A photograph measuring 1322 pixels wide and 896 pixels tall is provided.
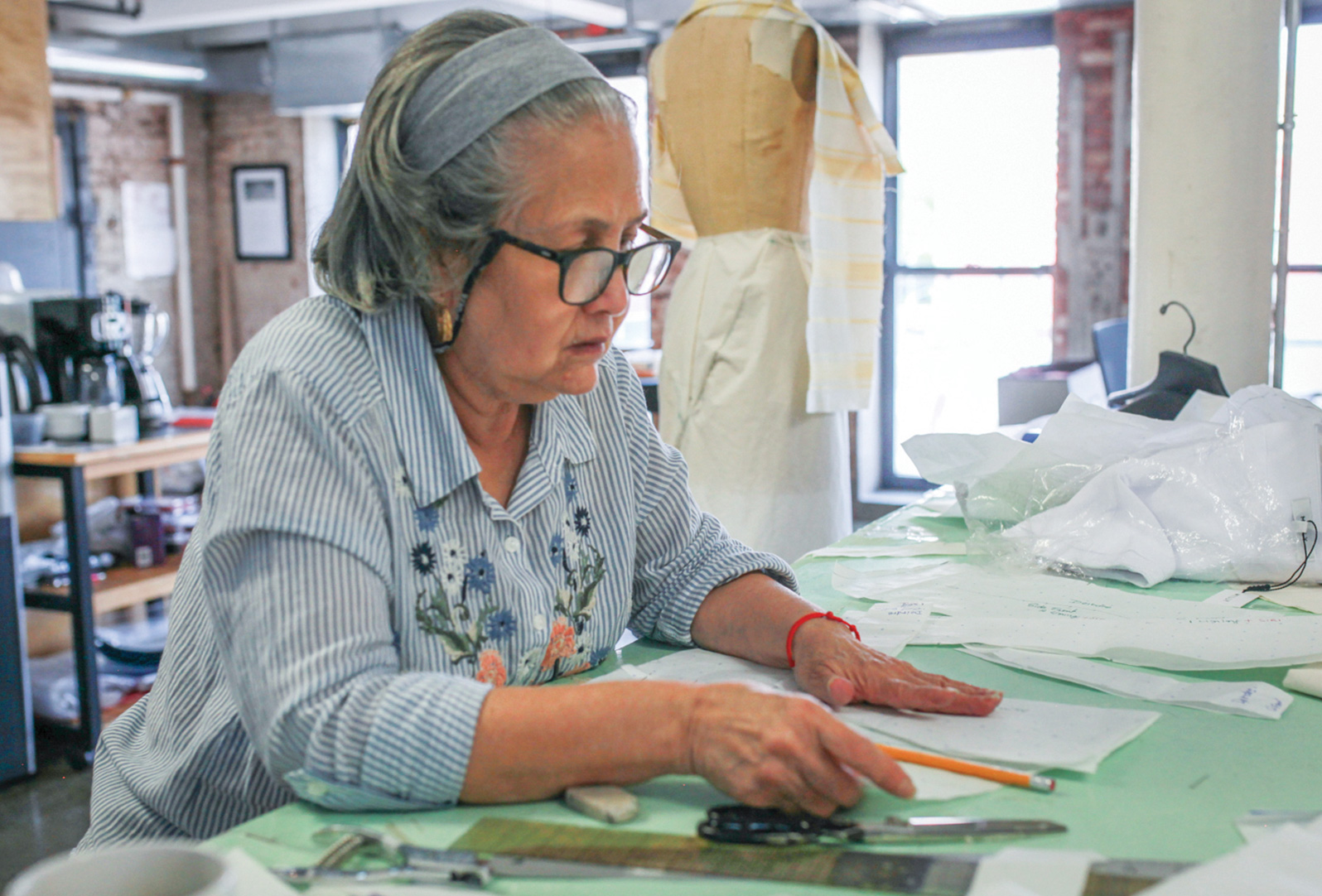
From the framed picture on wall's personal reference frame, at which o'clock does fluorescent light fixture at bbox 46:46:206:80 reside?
The fluorescent light fixture is roughly at 1 o'clock from the framed picture on wall.

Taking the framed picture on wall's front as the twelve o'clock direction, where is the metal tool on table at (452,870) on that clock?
The metal tool on table is roughly at 12 o'clock from the framed picture on wall.

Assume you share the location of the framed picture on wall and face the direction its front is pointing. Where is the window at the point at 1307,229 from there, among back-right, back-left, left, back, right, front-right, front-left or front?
front-left

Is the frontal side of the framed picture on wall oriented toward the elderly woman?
yes

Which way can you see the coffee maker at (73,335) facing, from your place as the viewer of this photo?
facing the viewer and to the right of the viewer

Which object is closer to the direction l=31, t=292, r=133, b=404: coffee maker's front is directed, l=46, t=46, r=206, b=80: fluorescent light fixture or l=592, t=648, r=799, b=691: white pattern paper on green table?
the white pattern paper on green table

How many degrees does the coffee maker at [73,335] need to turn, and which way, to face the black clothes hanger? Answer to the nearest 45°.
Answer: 0° — it already faces it

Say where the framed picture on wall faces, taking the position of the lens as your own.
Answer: facing the viewer

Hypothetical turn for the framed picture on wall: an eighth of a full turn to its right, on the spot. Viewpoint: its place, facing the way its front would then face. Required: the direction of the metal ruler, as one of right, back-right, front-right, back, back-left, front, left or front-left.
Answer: front-left

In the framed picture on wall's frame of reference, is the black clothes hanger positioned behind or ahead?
ahead

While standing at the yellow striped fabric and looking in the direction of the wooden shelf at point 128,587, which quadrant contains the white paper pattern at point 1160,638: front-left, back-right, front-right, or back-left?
back-left

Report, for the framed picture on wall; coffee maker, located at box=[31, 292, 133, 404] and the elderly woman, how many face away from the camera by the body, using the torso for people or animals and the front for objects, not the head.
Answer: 0

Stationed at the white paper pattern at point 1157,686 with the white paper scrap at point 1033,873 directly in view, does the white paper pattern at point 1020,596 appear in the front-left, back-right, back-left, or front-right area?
back-right
